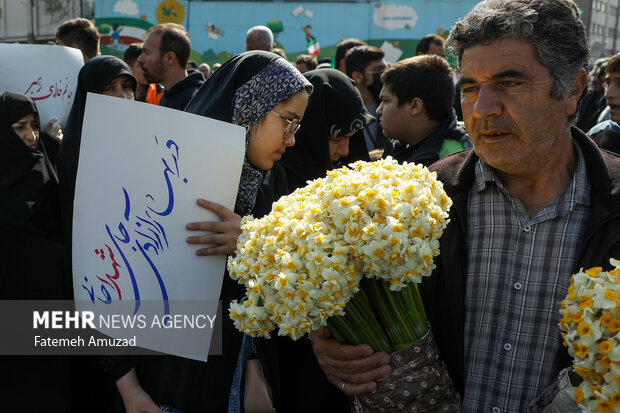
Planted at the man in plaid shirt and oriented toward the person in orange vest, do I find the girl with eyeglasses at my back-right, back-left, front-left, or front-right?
front-left

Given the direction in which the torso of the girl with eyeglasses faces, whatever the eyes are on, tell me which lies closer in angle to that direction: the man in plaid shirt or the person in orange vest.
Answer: the man in plaid shirt

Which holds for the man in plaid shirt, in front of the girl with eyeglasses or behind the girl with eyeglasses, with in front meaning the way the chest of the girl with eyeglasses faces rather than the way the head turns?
in front

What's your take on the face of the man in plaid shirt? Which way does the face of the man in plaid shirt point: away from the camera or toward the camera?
toward the camera

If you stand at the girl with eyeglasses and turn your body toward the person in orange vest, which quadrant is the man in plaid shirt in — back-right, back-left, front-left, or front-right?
back-right
